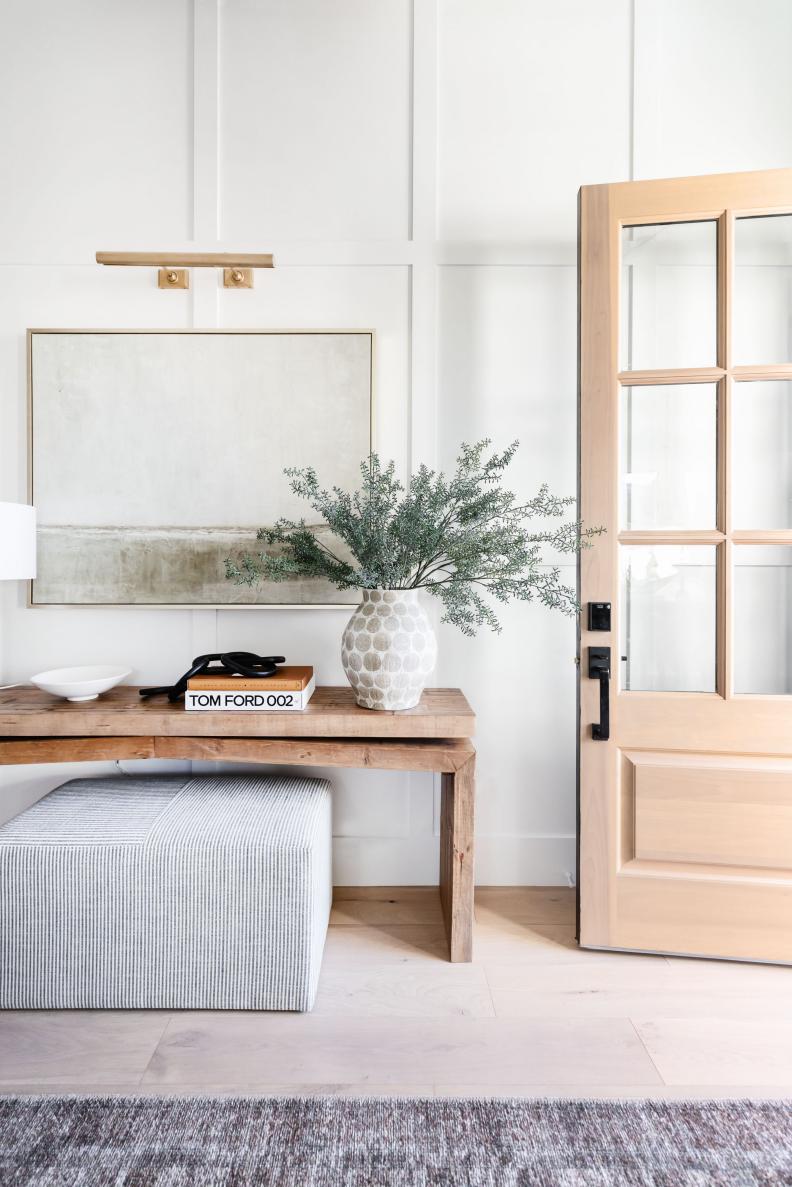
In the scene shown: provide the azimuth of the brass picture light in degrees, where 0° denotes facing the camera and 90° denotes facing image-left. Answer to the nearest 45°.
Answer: approximately 0°

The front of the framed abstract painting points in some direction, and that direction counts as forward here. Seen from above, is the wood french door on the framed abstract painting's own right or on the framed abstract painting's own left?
on the framed abstract painting's own left

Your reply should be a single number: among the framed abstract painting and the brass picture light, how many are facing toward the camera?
2

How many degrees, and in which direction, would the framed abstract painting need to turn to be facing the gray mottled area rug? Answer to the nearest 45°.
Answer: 0° — it already faces it
